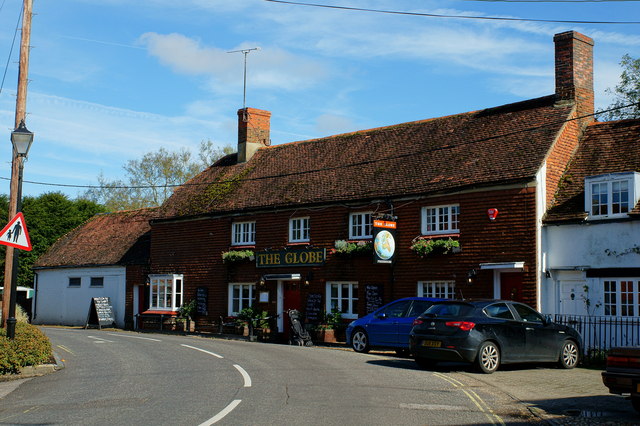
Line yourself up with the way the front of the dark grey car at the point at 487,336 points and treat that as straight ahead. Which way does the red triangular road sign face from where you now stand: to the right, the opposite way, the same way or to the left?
to the right

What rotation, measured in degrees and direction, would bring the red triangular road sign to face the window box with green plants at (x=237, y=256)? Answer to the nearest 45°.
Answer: approximately 135° to its left

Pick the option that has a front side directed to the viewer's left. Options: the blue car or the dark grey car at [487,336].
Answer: the blue car

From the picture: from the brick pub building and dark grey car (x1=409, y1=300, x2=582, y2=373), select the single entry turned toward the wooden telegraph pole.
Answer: the brick pub building

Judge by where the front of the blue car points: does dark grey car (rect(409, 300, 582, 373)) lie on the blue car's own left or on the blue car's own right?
on the blue car's own left

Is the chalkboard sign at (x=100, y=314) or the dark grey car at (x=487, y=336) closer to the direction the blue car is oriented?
the chalkboard sign

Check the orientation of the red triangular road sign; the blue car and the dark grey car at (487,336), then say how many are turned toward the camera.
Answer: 1

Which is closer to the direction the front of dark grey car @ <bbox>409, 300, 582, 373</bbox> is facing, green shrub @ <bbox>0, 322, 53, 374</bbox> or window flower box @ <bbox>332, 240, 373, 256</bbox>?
the window flower box

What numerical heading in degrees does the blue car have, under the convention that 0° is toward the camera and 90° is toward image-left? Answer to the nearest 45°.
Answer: approximately 90°

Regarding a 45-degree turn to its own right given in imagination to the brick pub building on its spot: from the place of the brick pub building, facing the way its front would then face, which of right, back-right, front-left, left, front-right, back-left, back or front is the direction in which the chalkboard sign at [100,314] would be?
front-right

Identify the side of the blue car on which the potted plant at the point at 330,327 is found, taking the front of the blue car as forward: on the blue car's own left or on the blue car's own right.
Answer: on the blue car's own right

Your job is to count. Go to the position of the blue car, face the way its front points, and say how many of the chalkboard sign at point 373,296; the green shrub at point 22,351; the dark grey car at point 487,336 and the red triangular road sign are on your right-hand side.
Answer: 1

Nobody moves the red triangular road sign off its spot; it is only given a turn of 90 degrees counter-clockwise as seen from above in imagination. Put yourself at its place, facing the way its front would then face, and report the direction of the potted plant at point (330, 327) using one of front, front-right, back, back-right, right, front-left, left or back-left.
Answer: front-left

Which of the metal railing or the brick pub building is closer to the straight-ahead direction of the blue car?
the brick pub building
